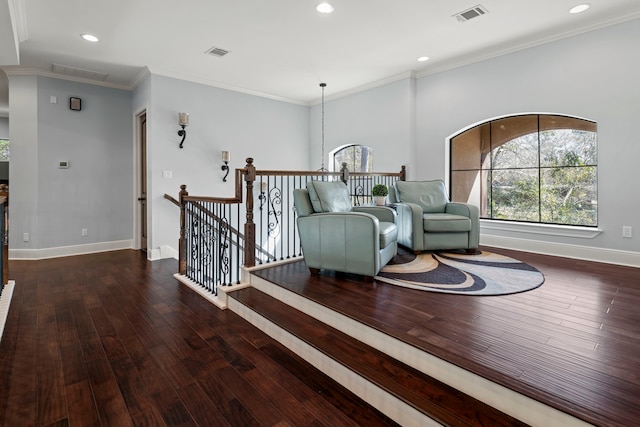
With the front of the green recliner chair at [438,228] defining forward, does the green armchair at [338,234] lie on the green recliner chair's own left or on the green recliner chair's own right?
on the green recliner chair's own right

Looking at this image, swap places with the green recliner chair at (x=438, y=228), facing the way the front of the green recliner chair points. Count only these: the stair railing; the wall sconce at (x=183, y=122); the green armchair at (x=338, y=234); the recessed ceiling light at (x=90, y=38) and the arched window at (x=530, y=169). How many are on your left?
1

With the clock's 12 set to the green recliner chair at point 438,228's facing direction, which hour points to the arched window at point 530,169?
The arched window is roughly at 9 o'clock from the green recliner chair.

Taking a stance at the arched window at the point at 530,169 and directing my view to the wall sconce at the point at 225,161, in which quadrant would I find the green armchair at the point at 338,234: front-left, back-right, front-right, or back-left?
front-left

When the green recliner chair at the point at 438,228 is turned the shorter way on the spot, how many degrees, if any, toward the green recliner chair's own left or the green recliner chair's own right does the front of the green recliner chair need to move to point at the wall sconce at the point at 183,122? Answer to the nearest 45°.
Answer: approximately 135° to the green recliner chair's own right

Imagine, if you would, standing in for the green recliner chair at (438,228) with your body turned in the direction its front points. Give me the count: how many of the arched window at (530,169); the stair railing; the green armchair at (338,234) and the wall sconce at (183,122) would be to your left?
1

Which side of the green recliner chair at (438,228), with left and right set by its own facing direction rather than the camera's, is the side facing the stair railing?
right

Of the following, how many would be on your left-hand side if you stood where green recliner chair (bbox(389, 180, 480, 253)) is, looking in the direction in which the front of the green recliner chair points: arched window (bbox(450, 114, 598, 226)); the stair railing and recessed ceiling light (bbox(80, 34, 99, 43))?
1

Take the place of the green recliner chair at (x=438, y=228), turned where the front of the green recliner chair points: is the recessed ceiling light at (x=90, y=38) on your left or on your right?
on your right
